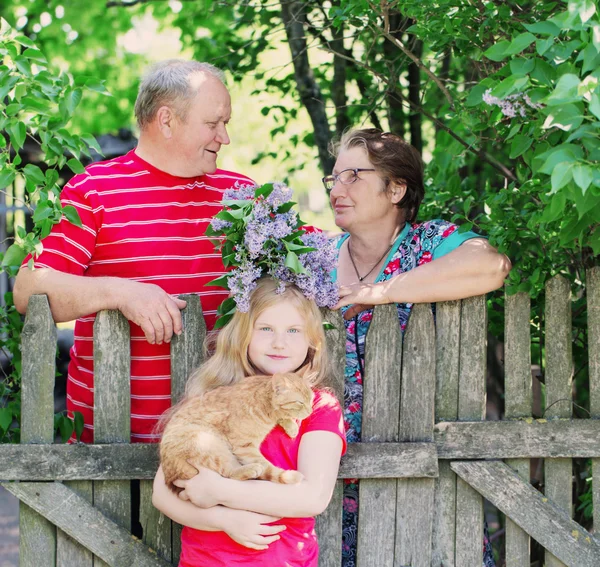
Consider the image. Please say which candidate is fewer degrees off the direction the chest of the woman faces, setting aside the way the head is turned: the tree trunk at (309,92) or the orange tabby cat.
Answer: the orange tabby cat

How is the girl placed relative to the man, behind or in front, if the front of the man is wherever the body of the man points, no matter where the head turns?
in front

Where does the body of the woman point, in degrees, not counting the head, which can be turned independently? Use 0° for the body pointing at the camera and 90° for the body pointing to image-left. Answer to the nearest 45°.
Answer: approximately 45°

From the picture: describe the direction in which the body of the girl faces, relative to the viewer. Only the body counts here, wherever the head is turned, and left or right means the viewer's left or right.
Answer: facing the viewer

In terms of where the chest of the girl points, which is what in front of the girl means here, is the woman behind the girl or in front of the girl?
behind

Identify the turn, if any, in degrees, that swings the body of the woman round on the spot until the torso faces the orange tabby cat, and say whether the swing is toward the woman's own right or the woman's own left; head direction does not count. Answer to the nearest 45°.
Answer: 0° — they already face it

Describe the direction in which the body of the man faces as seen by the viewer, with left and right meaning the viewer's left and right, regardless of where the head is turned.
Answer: facing the viewer and to the right of the viewer

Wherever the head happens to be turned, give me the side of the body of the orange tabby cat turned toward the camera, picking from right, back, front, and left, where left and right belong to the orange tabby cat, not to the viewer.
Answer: right

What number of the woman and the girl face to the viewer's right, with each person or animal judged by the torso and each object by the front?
0

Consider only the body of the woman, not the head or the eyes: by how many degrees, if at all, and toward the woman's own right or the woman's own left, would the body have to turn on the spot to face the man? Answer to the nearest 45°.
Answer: approximately 45° to the woman's own right

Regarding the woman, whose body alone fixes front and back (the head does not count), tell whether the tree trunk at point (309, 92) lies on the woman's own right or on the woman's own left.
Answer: on the woman's own right

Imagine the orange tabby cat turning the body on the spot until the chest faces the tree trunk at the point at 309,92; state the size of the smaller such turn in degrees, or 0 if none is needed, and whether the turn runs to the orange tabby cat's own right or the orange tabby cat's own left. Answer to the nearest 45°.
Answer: approximately 90° to the orange tabby cat's own left
